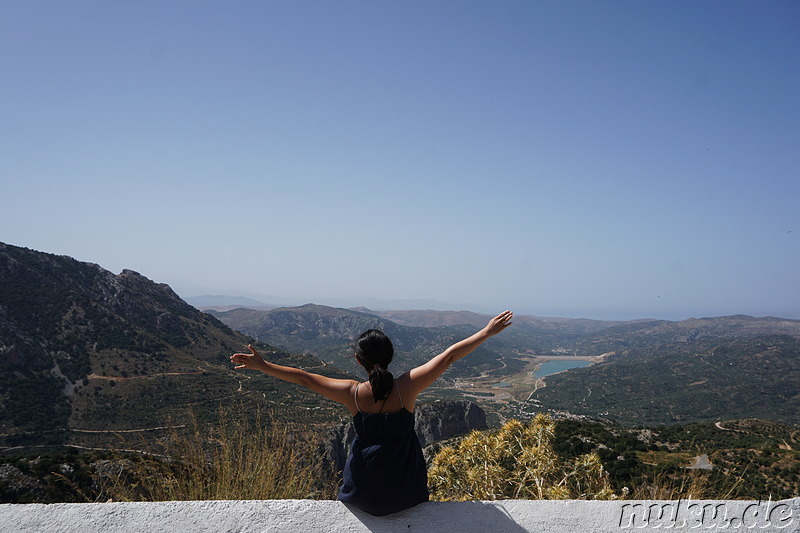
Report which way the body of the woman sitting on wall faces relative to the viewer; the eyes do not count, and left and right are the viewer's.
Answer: facing away from the viewer

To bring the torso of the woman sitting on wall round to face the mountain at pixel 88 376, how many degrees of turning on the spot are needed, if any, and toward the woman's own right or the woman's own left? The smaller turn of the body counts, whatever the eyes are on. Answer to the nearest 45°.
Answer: approximately 45° to the woman's own left

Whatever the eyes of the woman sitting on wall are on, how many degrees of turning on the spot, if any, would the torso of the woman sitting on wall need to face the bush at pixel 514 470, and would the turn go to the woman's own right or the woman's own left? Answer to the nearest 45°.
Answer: approximately 45° to the woman's own right
